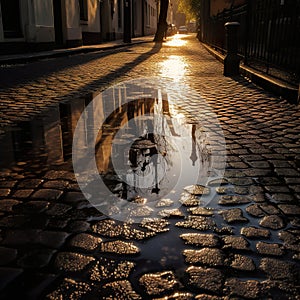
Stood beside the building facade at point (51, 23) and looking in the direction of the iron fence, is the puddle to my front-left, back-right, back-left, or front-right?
front-right

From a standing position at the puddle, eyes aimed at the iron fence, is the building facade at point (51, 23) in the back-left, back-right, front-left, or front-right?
front-left

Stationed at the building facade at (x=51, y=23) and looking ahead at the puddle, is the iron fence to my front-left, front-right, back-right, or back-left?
front-left

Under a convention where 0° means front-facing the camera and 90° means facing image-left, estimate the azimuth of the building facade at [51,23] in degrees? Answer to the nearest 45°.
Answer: approximately 315°

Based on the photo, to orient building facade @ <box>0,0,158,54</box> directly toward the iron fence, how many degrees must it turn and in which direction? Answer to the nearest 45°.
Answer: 0° — it already faces it

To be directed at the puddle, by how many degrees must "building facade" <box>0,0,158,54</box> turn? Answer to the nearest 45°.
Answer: approximately 45° to its right
